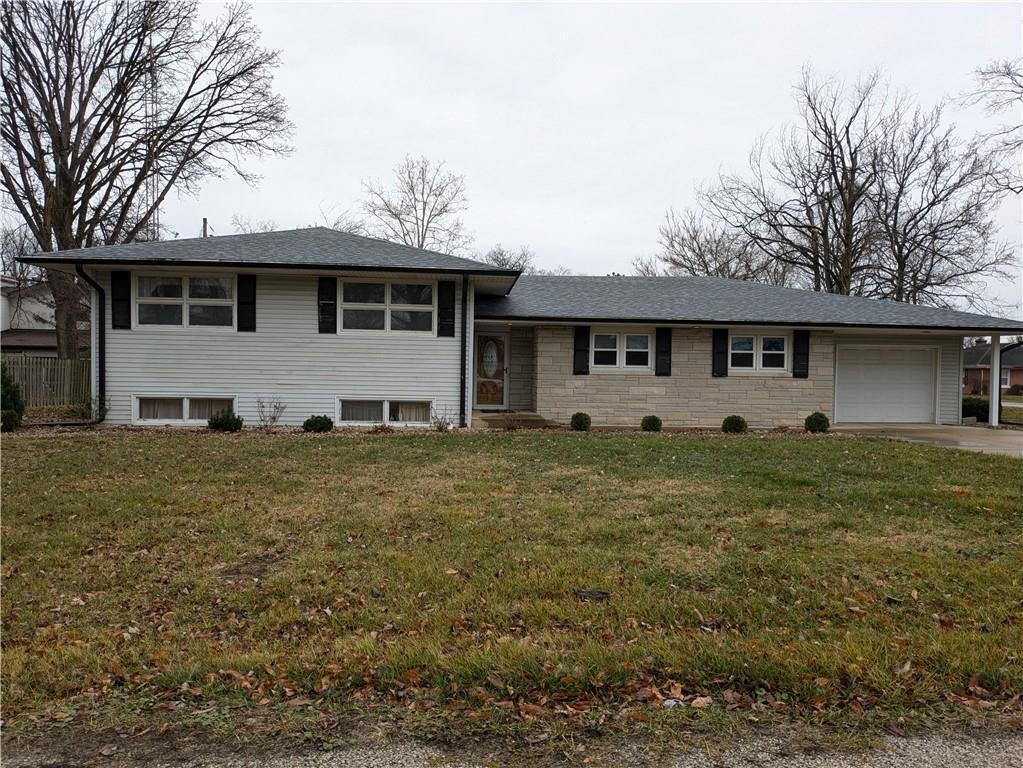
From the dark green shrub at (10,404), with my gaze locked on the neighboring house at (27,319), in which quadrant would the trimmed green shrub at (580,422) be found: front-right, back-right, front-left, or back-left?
back-right

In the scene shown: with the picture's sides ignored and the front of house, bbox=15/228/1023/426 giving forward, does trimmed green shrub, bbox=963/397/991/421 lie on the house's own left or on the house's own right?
on the house's own left

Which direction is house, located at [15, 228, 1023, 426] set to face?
toward the camera

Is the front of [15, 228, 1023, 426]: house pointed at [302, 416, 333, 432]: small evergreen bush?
no

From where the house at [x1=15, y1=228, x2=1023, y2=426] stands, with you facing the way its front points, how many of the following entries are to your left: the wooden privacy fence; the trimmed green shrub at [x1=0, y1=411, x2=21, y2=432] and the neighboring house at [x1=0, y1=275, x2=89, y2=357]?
0

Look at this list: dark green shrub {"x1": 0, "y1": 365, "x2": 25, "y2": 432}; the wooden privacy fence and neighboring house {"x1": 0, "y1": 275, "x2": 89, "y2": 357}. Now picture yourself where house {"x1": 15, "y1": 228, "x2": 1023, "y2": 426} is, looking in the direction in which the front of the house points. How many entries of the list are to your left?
0

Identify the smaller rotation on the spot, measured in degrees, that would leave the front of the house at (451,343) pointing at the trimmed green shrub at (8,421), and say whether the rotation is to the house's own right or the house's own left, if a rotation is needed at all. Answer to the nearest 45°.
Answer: approximately 90° to the house's own right

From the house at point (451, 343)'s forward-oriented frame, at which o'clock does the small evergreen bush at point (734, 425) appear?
The small evergreen bush is roughly at 9 o'clock from the house.

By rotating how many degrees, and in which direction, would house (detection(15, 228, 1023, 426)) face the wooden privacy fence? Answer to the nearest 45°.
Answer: approximately 90° to its right

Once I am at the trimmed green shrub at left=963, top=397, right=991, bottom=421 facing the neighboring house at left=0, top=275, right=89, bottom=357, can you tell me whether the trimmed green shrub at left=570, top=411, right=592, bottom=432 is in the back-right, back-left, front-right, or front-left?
front-left

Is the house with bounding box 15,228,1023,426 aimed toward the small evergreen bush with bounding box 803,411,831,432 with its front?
no
